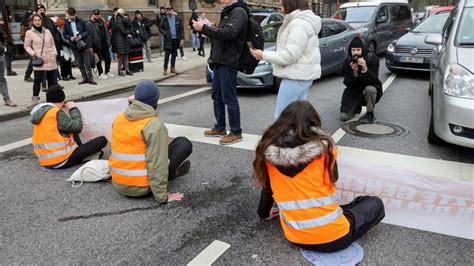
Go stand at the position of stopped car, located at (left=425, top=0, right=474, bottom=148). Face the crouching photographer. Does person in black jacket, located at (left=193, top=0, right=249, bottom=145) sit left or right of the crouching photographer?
left

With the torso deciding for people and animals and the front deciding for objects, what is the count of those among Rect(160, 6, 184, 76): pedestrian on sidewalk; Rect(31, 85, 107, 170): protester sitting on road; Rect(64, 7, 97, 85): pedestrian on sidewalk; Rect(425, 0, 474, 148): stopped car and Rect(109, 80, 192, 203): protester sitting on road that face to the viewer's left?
0

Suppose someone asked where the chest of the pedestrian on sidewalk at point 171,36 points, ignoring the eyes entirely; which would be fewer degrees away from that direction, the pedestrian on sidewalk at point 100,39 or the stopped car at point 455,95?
the stopped car

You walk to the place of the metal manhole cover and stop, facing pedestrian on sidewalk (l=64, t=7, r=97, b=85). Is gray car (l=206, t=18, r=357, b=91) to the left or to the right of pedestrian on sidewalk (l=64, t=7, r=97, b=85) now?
right

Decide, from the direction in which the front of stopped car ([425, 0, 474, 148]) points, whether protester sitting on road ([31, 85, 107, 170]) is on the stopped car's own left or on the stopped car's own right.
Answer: on the stopped car's own right

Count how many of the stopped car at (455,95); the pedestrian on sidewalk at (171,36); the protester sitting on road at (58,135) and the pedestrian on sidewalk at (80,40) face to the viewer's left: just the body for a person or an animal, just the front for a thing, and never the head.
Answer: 0

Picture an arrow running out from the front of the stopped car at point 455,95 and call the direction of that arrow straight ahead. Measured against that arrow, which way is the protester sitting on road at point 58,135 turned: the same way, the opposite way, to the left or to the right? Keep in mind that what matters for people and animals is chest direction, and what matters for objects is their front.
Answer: the opposite way

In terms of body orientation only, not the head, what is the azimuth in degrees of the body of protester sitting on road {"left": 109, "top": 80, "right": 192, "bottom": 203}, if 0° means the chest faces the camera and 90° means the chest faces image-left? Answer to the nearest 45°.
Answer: approximately 225°

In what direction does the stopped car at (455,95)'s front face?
toward the camera

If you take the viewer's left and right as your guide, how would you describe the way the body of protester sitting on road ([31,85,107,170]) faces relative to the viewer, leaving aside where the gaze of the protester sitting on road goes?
facing away from the viewer and to the right of the viewer

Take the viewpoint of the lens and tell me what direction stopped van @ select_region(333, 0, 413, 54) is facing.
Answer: facing the viewer and to the left of the viewer
